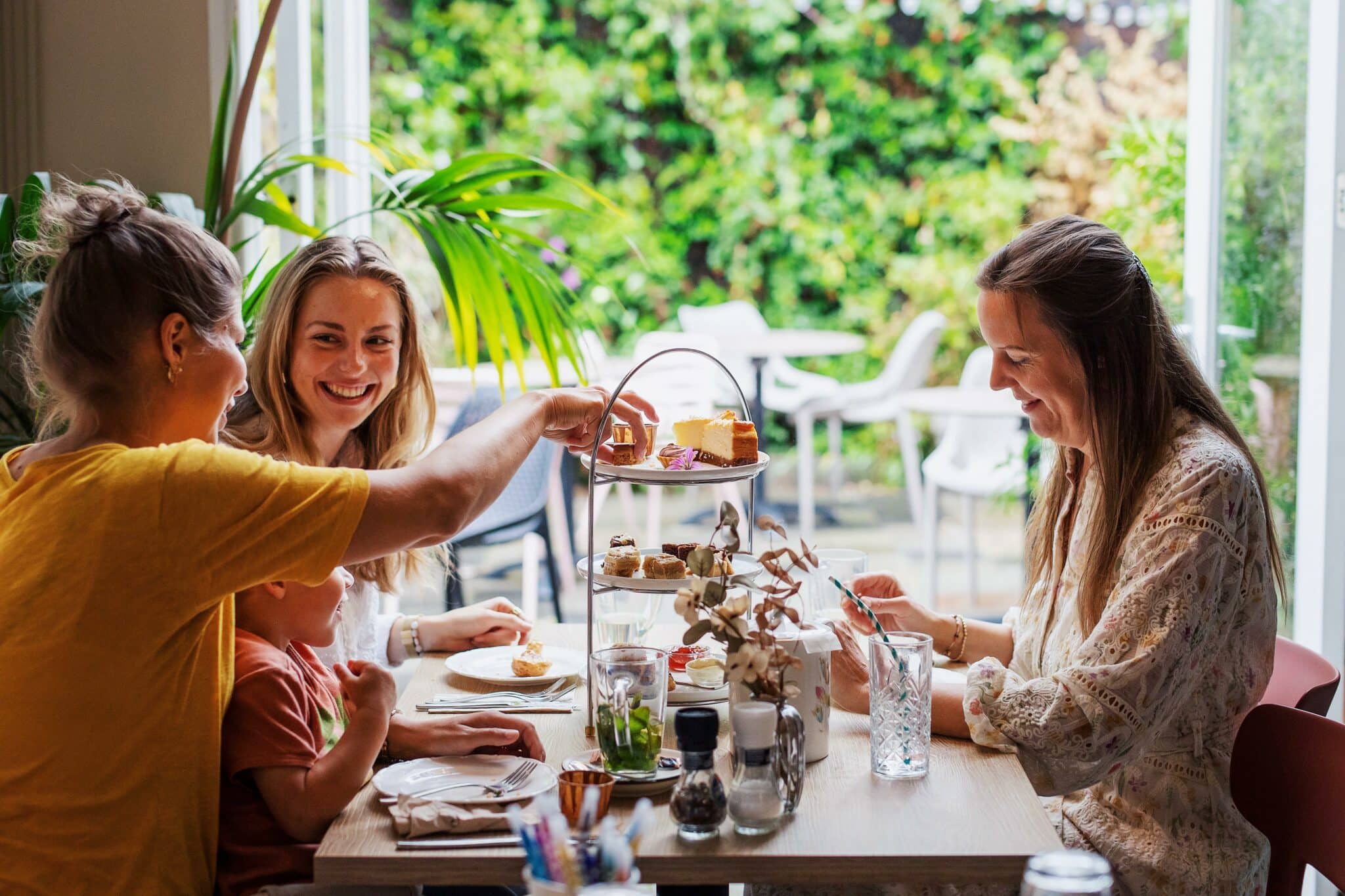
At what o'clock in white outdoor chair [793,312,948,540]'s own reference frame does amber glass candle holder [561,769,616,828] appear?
The amber glass candle holder is roughly at 9 o'clock from the white outdoor chair.

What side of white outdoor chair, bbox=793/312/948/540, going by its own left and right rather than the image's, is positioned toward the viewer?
left

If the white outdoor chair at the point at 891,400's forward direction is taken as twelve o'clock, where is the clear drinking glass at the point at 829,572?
The clear drinking glass is roughly at 9 o'clock from the white outdoor chair.

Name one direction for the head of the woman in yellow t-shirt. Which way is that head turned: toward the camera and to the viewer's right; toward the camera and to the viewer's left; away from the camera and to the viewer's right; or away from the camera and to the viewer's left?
away from the camera and to the viewer's right

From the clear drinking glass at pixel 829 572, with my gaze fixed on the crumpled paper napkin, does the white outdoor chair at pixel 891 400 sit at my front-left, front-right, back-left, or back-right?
back-right

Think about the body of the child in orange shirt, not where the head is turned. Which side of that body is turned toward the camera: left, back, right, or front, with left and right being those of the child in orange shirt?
right

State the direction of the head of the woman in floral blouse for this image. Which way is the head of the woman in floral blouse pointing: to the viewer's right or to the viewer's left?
to the viewer's left

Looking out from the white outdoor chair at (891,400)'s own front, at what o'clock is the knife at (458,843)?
The knife is roughly at 9 o'clock from the white outdoor chair.

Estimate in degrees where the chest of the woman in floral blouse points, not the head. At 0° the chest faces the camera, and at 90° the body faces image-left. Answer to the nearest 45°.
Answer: approximately 90°
